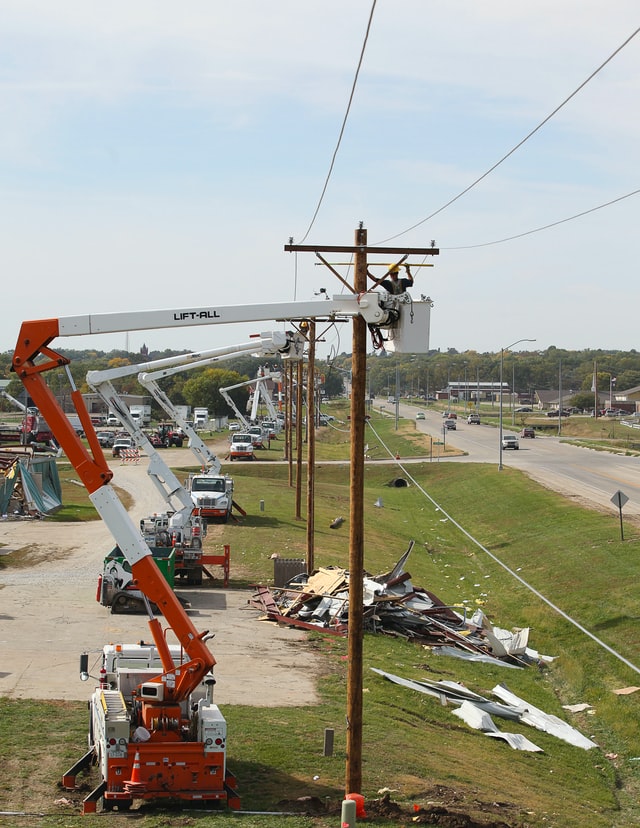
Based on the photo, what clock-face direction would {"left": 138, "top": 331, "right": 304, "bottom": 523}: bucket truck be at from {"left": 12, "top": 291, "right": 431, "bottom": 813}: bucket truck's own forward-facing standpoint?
{"left": 138, "top": 331, "right": 304, "bottom": 523}: bucket truck is roughly at 12 o'clock from {"left": 12, "top": 291, "right": 431, "bottom": 813}: bucket truck.

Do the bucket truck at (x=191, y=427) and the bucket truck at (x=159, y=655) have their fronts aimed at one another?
yes

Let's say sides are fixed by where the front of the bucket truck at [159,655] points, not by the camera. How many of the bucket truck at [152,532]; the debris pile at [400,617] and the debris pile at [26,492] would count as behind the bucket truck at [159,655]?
0

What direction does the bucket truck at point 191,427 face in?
toward the camera

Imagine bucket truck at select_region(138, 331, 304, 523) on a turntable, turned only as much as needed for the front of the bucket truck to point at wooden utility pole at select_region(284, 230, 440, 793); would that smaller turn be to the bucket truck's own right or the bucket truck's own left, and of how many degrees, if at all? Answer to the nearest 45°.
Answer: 0° — it already faces it

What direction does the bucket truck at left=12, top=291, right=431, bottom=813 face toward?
away from the camera

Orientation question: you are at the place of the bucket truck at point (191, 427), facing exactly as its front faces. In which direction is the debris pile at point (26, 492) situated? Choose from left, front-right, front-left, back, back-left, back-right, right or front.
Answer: back-right

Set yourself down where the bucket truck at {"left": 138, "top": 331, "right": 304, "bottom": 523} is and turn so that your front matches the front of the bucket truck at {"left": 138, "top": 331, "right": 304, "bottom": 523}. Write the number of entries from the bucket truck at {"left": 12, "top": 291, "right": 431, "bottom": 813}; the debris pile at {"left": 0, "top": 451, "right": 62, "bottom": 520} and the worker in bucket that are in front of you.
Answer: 2

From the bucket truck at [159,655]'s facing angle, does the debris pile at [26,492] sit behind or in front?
in front

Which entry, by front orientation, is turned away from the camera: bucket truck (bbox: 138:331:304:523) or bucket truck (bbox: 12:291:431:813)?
bucket truck (bbox: 12:291:431:813)

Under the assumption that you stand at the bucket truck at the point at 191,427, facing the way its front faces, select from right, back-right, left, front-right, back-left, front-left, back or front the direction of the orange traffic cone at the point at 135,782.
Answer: front

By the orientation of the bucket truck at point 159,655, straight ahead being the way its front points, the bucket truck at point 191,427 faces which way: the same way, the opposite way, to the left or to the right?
the opposite way
